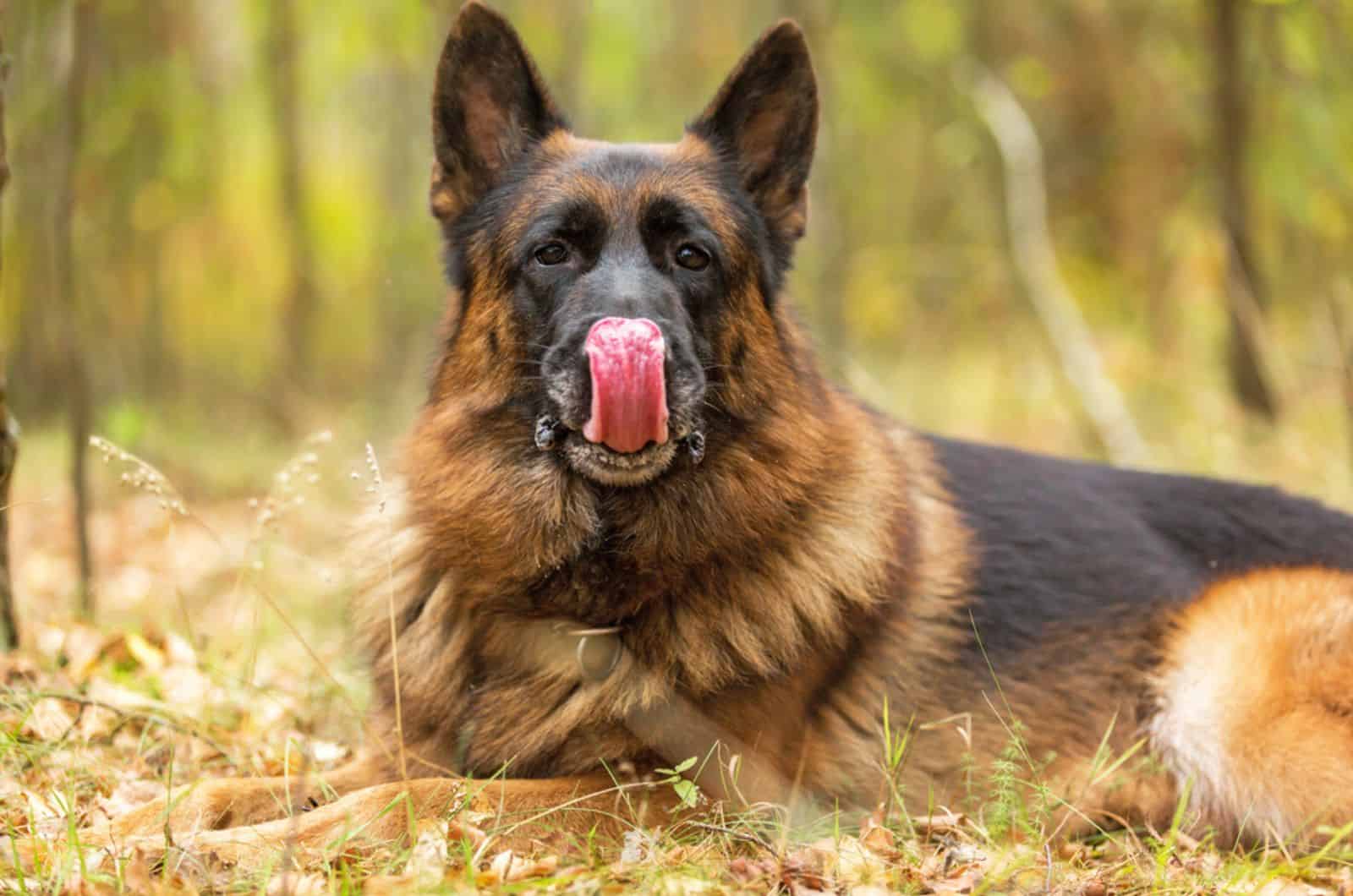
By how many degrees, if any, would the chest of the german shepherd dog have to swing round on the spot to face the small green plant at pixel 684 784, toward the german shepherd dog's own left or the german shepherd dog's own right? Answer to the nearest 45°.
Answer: approximately 45° to the german shepherd dog's own left

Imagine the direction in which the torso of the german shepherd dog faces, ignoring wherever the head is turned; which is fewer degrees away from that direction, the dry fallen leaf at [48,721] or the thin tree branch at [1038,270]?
the dry fallen leaf

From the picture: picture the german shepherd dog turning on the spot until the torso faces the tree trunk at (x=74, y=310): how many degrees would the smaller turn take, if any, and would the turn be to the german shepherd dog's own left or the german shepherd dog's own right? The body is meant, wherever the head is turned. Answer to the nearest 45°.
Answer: approximately 90° to the german shepherd dog's own right

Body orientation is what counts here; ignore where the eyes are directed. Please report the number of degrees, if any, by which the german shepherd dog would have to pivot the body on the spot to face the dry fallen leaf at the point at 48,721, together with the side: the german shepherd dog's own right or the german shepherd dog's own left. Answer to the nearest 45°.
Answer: approximately 45° to the german shepherd dog's own right

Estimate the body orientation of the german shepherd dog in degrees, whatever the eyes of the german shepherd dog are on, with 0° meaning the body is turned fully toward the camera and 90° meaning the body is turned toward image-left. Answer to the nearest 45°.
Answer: approximately 45°

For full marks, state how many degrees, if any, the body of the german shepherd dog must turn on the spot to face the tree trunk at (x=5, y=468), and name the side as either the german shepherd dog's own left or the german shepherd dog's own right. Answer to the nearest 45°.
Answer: approximately 45° to the german shepherd dog's own right

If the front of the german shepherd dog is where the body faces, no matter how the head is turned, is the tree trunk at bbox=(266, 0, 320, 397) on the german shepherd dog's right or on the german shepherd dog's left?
on the german shepherd dog's right
